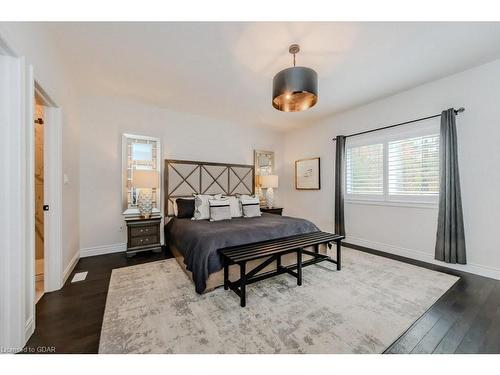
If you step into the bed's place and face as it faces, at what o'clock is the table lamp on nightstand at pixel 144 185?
The table lamp on nightstand is roughly at 5 o'clock from the bed.

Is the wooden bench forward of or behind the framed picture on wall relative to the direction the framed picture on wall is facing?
forward

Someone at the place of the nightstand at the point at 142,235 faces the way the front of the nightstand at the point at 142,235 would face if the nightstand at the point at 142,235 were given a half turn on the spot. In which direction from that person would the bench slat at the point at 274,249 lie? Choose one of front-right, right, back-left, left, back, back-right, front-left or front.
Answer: back-right

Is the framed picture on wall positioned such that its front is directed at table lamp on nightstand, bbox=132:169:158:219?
yes

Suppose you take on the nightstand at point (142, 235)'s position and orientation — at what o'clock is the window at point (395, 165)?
The window is roughly at 10 o'clock from the nightstand.

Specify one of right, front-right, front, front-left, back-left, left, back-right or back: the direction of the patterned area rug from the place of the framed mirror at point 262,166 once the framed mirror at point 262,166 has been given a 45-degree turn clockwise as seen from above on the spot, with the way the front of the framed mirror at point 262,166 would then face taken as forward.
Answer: front

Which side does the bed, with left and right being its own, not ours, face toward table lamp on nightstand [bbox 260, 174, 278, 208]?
left

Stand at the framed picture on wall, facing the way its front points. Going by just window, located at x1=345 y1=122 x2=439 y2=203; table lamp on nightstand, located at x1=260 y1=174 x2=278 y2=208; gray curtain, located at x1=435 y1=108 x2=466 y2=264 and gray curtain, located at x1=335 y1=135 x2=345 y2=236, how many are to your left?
3

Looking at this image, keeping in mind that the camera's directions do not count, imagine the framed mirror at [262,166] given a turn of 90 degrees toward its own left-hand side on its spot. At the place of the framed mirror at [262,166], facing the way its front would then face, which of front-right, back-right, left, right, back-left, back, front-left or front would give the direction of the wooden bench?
back-right

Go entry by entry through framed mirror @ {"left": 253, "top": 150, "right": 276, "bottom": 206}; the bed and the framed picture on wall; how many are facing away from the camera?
0

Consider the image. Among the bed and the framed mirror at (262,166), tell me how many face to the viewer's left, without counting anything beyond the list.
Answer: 0

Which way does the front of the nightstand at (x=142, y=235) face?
toward the camera

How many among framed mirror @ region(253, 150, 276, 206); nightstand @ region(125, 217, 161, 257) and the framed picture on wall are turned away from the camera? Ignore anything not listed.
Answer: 0

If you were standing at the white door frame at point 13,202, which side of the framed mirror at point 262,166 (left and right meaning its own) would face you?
right

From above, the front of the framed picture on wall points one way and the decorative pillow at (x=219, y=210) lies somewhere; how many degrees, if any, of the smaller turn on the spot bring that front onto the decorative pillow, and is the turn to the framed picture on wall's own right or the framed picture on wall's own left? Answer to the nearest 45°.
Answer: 0° — it already faces it

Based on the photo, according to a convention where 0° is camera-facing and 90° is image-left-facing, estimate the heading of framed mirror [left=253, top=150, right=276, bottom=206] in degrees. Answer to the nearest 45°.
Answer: approximately 315°

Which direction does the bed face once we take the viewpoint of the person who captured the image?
facing the viewer and to the right of the viewer
